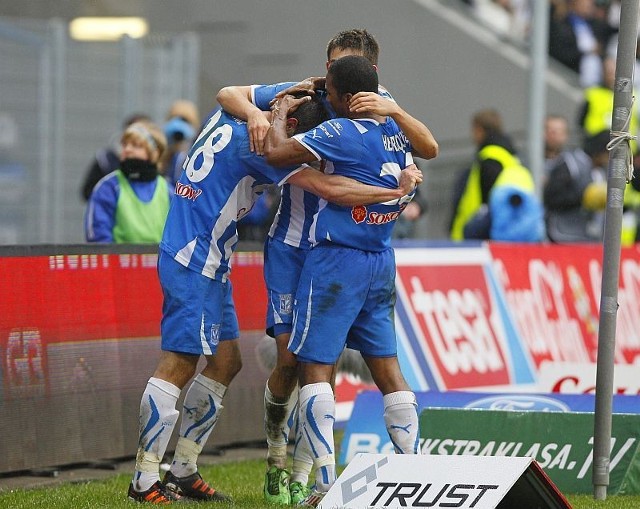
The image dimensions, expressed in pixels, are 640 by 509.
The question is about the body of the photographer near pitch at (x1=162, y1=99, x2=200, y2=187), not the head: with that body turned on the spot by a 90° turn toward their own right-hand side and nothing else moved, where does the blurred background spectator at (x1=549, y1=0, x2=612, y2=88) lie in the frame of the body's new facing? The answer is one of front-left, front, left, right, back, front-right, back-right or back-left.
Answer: back-right

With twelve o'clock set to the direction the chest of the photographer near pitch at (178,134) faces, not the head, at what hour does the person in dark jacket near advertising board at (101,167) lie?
the person in dark jacket near advertising board at (101,167) is roughly at 2 o'clock from the photographer near pitch at (178,134).

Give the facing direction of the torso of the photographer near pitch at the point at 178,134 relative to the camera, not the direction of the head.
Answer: toward the camera

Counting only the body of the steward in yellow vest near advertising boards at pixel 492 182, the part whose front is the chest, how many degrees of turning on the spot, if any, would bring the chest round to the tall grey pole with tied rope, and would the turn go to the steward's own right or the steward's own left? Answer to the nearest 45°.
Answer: approximately 90° to the steward's own left

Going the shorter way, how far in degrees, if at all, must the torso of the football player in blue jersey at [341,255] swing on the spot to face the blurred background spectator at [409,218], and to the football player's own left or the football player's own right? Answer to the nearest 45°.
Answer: approximately 45° to the football player's own right

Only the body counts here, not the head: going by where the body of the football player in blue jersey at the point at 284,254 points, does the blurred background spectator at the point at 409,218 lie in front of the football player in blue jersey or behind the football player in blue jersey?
behind

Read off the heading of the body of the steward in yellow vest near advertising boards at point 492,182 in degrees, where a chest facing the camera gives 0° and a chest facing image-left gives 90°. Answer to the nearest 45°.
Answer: approximately 90°

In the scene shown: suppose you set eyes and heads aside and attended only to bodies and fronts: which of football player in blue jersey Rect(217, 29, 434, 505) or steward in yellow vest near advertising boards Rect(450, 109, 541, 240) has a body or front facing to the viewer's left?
the steward in yellow vest near advertising boards

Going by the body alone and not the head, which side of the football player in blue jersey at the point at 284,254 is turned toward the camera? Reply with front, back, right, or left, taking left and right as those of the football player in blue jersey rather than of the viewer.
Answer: front

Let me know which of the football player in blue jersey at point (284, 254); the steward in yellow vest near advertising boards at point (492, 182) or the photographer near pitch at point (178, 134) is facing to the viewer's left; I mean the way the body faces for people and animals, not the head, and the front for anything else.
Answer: the steward in yellow vest near advertising boards at point (492, 182)

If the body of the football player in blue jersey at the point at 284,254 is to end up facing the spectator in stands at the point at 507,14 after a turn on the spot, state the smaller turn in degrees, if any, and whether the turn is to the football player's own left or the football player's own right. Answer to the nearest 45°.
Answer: approximately 180°

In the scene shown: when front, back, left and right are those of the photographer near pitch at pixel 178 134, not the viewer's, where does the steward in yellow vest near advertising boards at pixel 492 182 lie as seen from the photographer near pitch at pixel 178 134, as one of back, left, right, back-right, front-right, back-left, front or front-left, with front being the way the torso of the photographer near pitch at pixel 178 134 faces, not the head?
left

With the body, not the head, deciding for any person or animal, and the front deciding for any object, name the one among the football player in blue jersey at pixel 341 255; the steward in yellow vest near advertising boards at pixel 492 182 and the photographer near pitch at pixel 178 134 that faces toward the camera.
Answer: the photographer near pitch at pixel 178 134

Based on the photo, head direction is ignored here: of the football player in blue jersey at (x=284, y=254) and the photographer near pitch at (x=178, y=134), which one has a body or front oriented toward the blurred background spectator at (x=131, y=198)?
the photographer near pitch

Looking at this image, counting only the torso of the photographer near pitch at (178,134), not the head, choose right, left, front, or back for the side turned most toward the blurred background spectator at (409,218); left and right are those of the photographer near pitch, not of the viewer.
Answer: left
